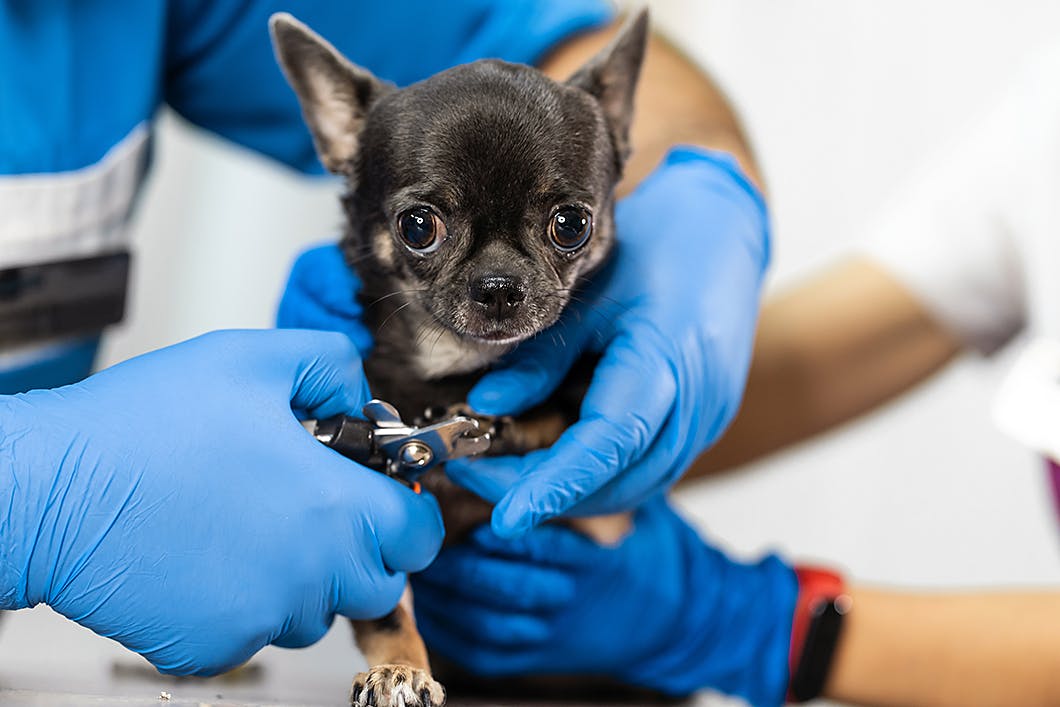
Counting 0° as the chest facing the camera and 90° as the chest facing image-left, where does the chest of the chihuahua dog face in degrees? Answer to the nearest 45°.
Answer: approximately 0°
